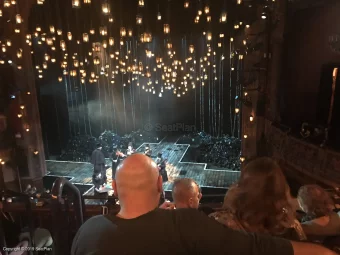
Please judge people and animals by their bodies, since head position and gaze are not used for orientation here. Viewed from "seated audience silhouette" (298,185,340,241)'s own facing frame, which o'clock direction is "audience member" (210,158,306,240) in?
The audience member is roughly at 8 o'clock from the seated audience silhouette.

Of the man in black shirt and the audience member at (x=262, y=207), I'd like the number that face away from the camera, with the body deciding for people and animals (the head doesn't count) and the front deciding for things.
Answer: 2

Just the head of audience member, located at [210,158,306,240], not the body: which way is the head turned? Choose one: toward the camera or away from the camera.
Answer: away from the camera

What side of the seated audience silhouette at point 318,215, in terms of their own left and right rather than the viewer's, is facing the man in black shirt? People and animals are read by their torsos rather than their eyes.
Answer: left

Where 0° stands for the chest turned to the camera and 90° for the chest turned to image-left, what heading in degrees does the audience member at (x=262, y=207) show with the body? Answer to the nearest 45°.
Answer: approximately 180°

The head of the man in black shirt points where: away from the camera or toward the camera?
away from the camera

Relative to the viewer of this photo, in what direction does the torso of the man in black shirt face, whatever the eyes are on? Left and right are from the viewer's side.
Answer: facing away from the viewer

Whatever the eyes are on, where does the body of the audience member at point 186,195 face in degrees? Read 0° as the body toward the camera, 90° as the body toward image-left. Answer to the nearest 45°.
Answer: approximately 225°

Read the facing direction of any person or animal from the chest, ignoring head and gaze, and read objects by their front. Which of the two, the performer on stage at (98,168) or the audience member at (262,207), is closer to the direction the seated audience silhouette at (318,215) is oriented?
the performer on stage

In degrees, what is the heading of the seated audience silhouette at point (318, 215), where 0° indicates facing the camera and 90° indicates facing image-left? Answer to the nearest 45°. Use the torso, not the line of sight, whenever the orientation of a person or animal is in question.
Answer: approximately 135°

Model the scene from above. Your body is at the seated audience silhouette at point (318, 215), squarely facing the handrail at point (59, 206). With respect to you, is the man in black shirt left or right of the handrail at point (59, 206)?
left

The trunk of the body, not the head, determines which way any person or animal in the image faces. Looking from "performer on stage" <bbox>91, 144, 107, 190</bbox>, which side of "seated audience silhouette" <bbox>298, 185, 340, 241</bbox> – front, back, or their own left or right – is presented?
front
